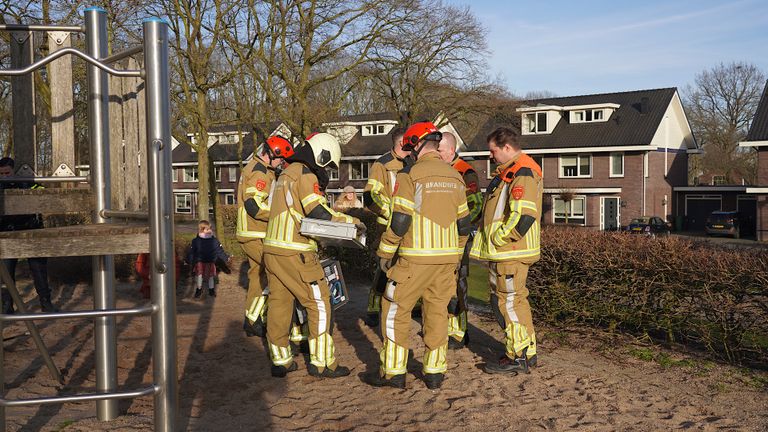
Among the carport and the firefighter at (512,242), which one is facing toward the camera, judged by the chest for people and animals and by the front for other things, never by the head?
the carport

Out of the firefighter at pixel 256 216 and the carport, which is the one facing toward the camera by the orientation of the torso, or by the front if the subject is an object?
the carport

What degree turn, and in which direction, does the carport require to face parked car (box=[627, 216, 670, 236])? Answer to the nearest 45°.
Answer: approximately 45° to its right

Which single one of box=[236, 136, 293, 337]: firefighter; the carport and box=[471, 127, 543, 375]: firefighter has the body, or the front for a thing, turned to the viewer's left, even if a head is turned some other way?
box=[471, 127, 543, 375]: firefighter

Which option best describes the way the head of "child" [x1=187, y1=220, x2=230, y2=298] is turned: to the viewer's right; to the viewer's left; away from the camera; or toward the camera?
toward the camera

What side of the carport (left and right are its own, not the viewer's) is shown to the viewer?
front

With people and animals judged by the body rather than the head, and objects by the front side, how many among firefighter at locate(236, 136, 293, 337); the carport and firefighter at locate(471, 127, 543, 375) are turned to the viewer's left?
1

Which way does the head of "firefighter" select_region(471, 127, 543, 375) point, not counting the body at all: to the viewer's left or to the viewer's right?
to the viewer's left

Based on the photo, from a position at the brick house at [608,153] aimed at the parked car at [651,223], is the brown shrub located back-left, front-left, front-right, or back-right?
front-right

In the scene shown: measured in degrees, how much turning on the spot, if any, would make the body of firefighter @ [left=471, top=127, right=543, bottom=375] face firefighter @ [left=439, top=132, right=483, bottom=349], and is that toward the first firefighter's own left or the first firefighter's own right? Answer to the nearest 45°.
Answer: approximately 45° to the first firefighter's own right

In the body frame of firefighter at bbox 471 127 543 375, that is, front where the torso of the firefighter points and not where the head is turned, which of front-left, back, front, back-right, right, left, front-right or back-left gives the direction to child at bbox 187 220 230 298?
front-right

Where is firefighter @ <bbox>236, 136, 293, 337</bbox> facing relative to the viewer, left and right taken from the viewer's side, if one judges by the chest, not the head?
facing to the right of the viewer

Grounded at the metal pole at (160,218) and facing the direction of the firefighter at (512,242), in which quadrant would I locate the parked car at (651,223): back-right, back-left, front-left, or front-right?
front-left

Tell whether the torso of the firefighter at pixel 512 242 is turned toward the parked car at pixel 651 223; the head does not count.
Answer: no

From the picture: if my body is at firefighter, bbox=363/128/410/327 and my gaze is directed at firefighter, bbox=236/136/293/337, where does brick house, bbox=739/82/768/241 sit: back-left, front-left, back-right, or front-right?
back-right

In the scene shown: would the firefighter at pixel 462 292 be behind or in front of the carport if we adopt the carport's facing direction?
in front
